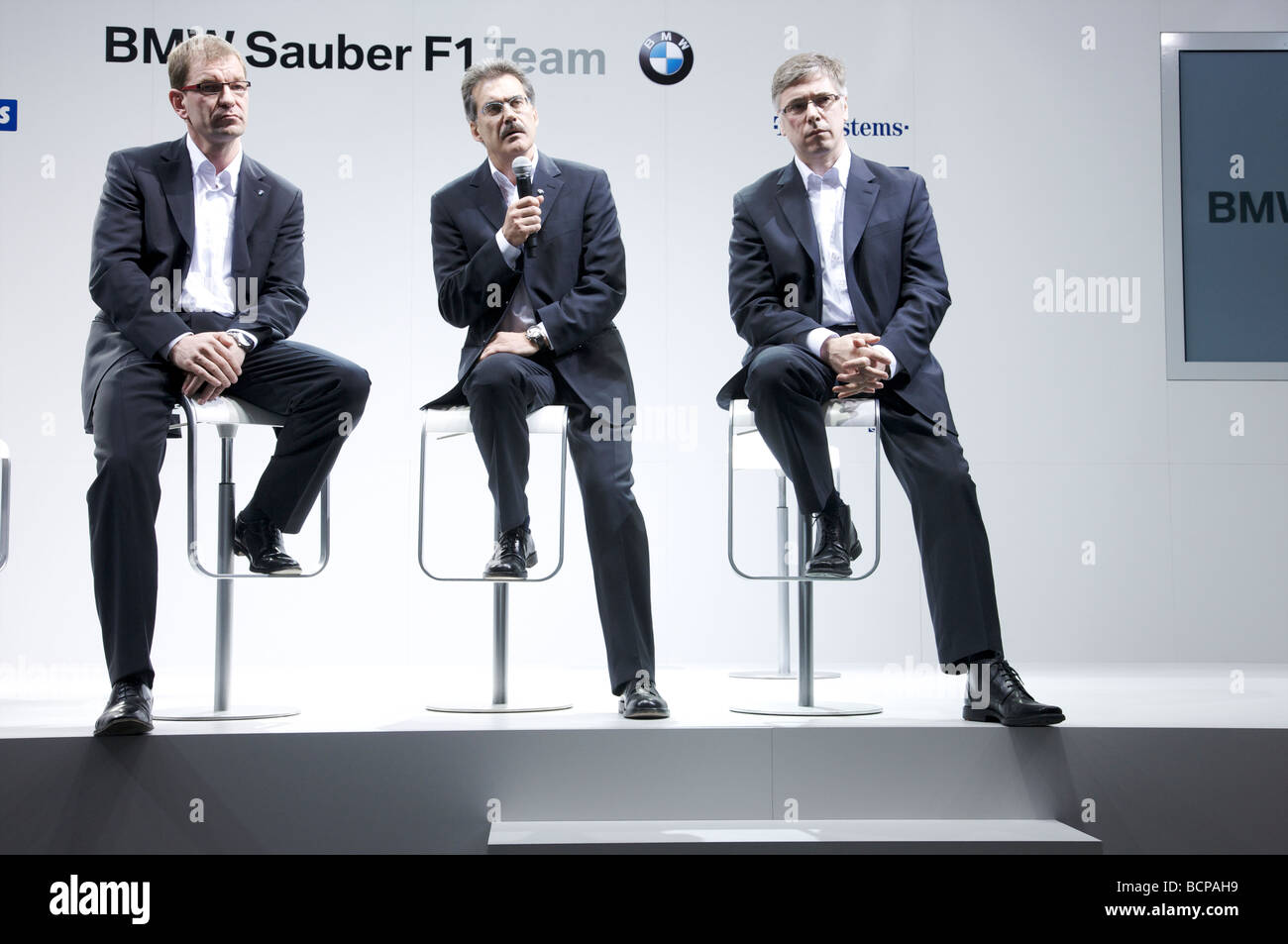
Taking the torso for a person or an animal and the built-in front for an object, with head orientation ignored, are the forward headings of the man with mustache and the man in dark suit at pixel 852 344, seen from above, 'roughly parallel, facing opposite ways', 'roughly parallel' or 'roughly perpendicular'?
roughly parallel

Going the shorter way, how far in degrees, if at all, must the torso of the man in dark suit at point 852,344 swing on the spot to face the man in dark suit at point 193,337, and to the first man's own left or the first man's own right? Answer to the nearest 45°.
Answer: approximately 90° to the first man's own right

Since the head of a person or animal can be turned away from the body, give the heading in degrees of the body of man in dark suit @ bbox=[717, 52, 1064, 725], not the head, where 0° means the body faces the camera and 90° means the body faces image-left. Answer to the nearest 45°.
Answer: approximately 0°

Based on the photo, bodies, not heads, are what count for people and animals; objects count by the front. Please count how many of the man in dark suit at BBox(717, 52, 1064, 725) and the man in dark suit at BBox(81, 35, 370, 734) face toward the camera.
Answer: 2

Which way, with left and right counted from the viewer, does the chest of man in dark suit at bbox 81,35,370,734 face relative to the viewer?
facing the viewer

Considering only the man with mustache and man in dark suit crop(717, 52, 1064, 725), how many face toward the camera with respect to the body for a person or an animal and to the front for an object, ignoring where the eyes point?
2

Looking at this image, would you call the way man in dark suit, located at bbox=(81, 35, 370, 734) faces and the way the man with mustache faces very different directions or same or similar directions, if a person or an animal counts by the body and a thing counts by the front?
same or similar directions

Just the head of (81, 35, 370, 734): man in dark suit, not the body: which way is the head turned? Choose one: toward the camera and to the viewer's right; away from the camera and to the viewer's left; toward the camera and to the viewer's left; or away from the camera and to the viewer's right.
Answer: toward the camera and to the viewer's right

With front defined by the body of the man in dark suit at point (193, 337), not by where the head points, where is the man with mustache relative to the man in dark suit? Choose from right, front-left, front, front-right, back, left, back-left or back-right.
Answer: left
